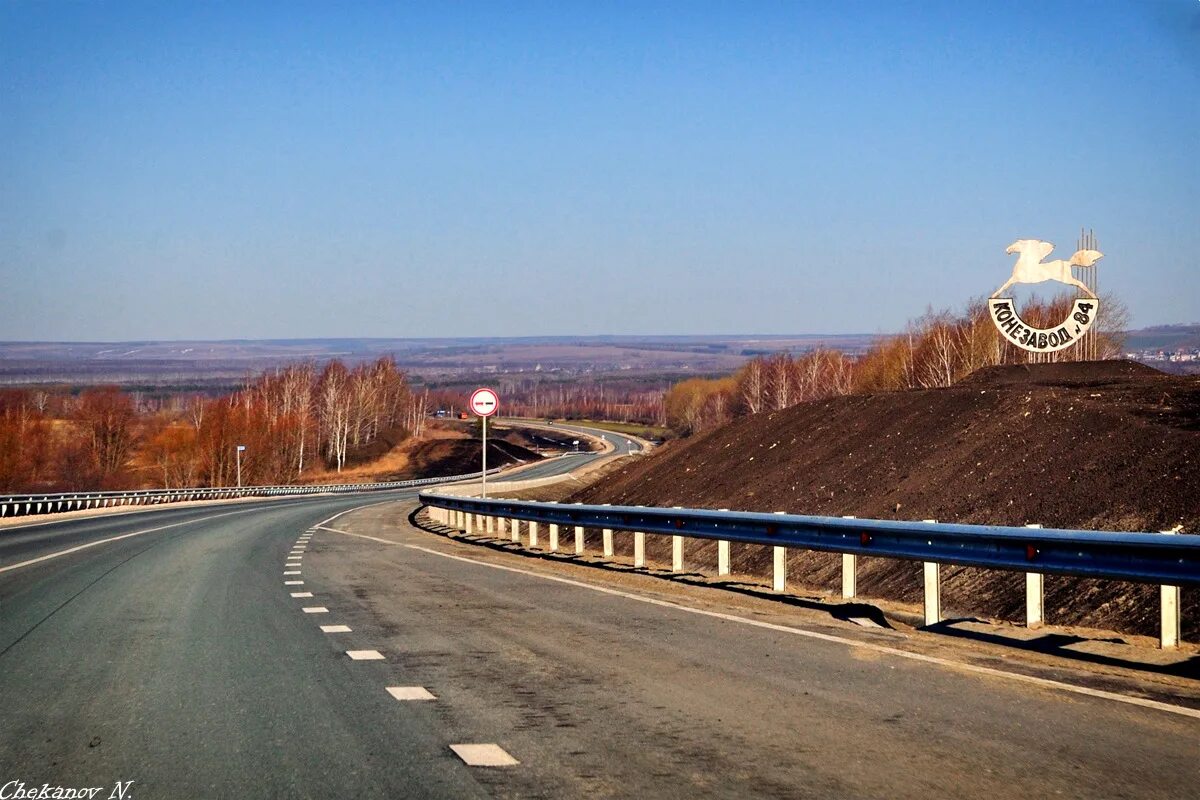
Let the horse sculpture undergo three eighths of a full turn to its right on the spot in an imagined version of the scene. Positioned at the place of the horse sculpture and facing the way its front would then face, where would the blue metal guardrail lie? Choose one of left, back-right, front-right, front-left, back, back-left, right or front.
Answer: back-right

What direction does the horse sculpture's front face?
to the viewer's left
